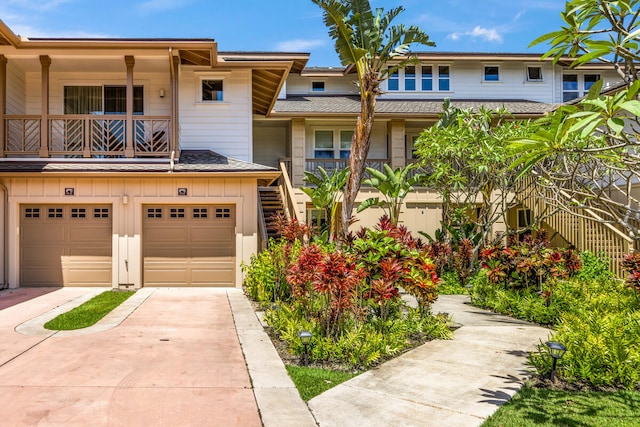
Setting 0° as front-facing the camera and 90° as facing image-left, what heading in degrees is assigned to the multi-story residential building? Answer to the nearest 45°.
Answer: approximately 0°

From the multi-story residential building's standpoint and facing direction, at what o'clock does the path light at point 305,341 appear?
The path light is roughly at 11 o'clock from the multi-story residential building.

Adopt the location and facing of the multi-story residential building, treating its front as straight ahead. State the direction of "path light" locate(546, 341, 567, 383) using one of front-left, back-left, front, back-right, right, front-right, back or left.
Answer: front-left

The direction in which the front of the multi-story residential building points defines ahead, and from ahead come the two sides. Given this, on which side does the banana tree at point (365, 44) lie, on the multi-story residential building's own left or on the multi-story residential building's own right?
on the multi-story residential building's own left

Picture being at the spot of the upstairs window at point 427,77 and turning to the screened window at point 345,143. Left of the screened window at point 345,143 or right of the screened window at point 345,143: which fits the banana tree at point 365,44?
left
